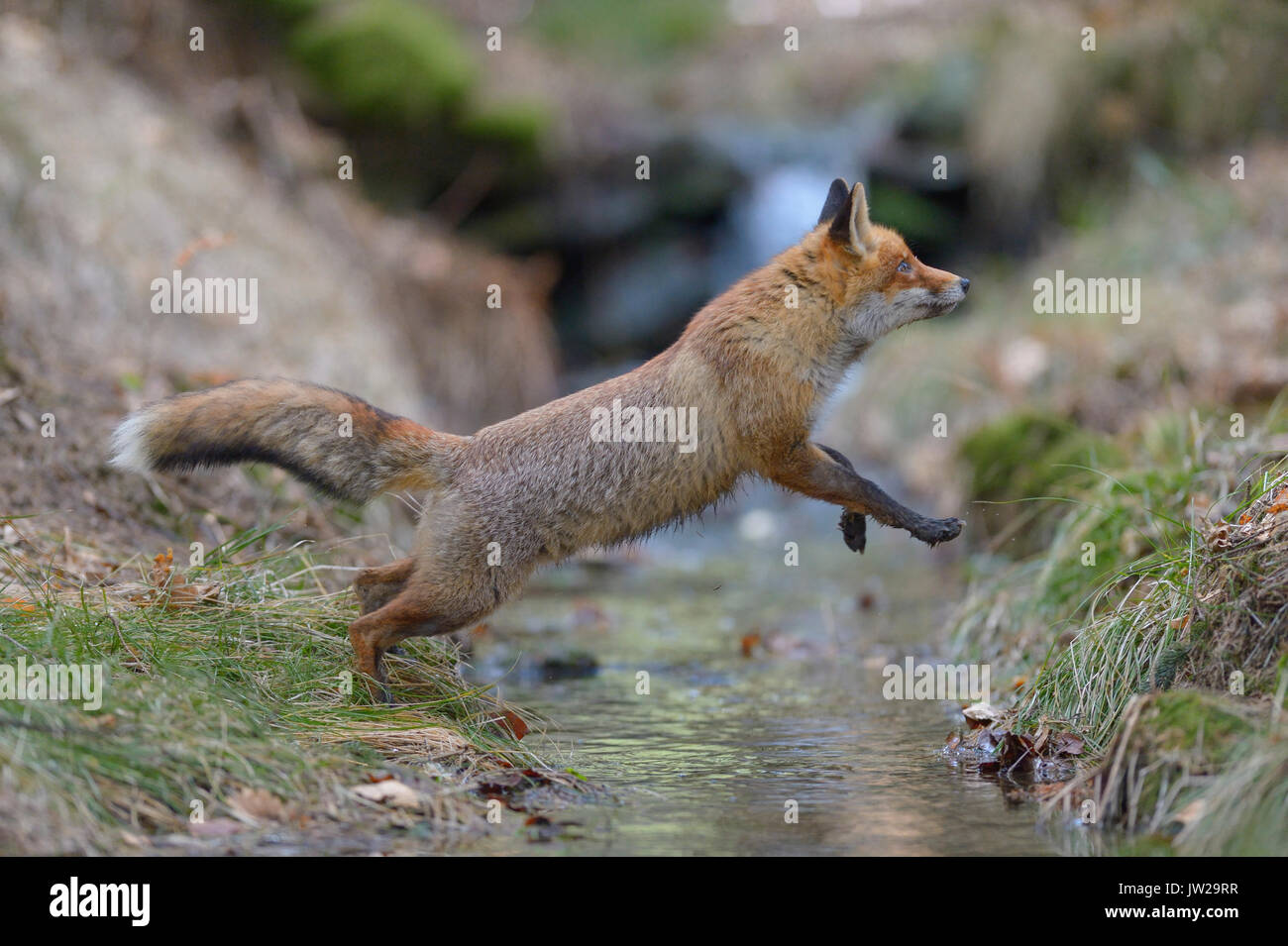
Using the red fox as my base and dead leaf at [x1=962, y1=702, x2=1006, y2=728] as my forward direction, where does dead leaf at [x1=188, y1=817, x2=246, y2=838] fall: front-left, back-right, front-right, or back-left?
back-right

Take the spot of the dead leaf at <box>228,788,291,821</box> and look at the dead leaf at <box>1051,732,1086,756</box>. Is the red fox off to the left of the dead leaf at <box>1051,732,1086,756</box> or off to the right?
left

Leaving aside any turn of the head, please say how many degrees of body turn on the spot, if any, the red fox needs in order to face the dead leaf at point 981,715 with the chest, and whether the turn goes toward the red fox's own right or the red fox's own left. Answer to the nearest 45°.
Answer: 0° — it already faces it

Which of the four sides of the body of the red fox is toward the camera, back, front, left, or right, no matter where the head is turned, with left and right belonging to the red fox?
right

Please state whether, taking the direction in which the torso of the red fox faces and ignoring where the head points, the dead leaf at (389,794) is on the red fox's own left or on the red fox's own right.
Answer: on the red fox's own right

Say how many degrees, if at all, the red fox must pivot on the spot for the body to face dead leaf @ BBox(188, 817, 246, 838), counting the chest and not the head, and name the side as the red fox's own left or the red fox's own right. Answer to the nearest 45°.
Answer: approximately 135° to the red fox's own right

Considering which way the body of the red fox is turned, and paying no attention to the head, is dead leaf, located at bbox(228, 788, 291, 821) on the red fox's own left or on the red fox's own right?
on the red fox's own right
